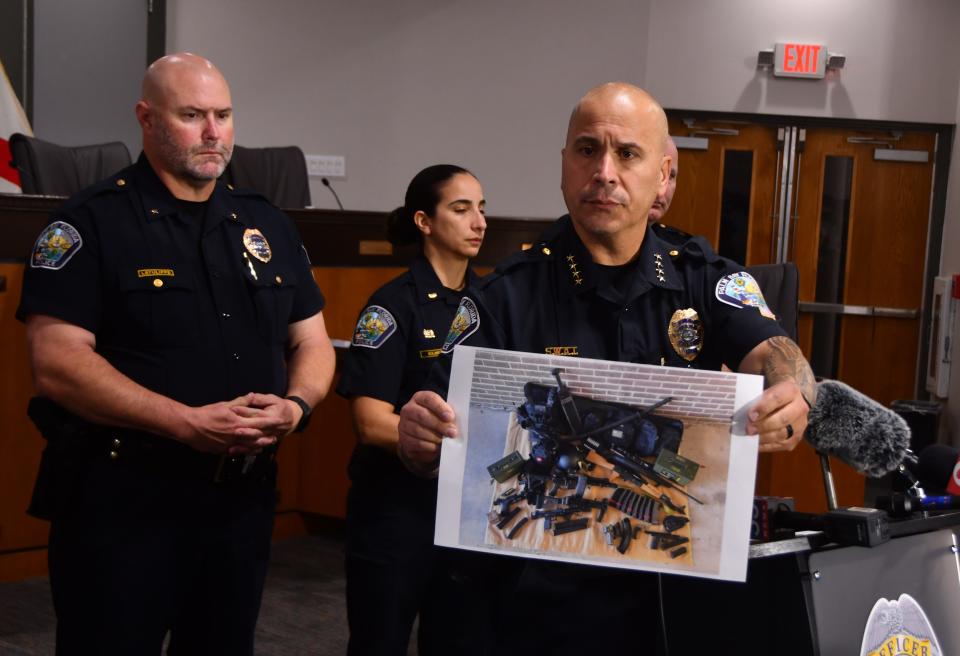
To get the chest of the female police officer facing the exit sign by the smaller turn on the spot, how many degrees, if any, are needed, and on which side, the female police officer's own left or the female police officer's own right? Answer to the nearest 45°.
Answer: approximately 90° to the female police officer's own left

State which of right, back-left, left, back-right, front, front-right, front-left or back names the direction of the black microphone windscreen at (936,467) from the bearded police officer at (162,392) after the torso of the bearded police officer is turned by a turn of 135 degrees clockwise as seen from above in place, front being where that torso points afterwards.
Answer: back

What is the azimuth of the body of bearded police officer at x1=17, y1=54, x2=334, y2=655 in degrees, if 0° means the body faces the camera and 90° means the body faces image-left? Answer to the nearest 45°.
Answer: approximately 315°

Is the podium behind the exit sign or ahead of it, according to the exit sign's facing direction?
ahead

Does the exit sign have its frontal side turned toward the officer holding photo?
yes

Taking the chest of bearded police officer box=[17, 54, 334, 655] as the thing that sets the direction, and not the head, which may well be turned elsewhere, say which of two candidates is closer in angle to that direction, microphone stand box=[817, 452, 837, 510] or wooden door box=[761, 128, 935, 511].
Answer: the microphone stand

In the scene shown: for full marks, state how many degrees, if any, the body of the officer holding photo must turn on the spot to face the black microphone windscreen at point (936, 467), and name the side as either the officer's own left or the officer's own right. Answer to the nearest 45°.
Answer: approximately 135° to the officer's own left

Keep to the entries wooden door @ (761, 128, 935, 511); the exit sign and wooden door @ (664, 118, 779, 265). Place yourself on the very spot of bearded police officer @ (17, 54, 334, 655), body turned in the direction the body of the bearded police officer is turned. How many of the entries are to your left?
3

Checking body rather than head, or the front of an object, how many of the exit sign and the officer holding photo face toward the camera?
2

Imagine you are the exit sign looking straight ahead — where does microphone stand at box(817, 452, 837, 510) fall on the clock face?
The microphone stand is roughly at 12 o'clock from the exit sign.

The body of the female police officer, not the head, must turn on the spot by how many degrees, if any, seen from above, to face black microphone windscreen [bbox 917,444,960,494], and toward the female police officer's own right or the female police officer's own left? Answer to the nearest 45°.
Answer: approximately 45° to the female police officer's own left
